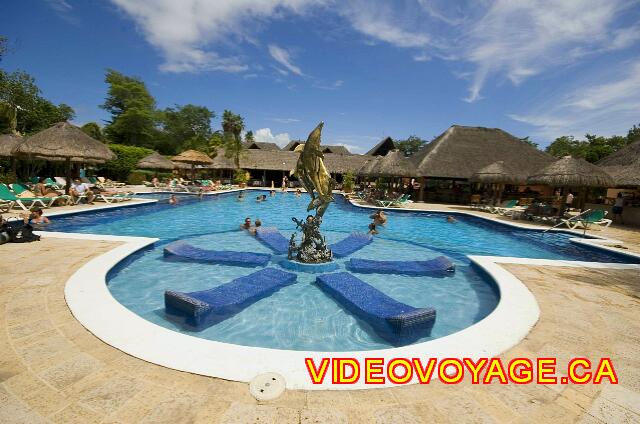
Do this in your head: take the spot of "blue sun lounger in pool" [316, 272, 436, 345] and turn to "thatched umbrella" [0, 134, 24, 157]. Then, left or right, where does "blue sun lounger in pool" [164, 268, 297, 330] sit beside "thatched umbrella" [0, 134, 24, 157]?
left

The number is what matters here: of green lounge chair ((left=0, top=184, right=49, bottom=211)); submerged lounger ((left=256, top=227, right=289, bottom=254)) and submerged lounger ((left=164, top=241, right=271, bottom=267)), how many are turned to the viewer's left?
0

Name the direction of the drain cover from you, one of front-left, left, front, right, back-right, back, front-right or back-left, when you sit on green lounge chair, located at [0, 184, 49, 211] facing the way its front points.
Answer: right

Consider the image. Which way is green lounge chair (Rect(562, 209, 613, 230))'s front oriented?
to the viewer's left

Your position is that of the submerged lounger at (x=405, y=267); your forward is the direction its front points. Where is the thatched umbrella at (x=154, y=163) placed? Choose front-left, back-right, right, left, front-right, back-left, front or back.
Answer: front-right

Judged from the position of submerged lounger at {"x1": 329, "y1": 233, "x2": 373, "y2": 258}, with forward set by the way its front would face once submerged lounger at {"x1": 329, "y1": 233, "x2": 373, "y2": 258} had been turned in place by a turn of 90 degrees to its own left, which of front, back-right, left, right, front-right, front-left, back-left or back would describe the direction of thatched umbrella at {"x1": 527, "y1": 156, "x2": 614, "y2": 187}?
left

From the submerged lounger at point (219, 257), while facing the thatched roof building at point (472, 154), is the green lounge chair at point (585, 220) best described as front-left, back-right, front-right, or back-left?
front-right

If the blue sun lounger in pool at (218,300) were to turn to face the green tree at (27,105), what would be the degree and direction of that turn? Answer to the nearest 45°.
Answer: approximately 90° to its left

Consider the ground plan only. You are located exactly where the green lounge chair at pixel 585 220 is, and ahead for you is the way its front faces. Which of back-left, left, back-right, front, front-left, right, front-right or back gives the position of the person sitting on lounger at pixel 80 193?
front-left

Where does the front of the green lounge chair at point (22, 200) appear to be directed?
to the viewer's right

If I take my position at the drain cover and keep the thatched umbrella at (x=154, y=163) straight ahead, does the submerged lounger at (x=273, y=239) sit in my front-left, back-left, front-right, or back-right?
front-right

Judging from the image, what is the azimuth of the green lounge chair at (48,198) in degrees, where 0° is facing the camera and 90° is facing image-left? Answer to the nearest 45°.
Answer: approximately 270°

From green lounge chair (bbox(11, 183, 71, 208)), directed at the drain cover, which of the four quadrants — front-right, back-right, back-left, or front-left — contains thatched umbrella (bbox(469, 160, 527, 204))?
front-left
